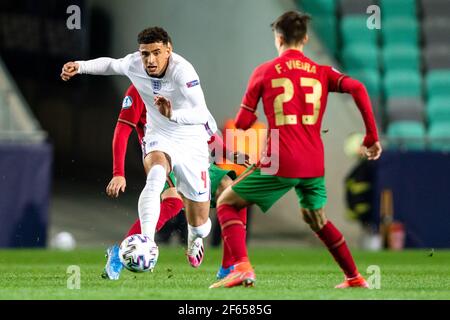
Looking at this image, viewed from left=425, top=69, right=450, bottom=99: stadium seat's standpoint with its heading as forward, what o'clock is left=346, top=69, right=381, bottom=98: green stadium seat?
The green stadium seat is roughly at 2 o'clock from the stadium seat.

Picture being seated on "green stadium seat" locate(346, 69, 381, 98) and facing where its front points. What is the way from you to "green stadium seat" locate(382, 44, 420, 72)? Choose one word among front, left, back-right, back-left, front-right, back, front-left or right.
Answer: back-left

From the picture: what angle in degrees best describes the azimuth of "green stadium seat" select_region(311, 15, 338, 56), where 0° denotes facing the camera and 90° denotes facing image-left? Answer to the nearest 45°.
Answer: approximately 0°

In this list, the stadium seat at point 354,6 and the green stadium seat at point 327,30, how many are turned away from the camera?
0

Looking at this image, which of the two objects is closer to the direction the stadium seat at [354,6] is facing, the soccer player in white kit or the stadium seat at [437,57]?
the soccer player in white kit

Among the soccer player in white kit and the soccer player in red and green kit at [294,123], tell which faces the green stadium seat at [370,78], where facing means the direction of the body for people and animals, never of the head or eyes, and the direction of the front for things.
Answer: the soccer player in red and green kit

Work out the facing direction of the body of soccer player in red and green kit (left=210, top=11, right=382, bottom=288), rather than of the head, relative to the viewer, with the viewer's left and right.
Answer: facing away from the viewer

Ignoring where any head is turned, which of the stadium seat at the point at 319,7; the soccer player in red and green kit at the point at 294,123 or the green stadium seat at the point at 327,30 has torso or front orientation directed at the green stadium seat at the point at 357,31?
the soccer player in red and green kit
